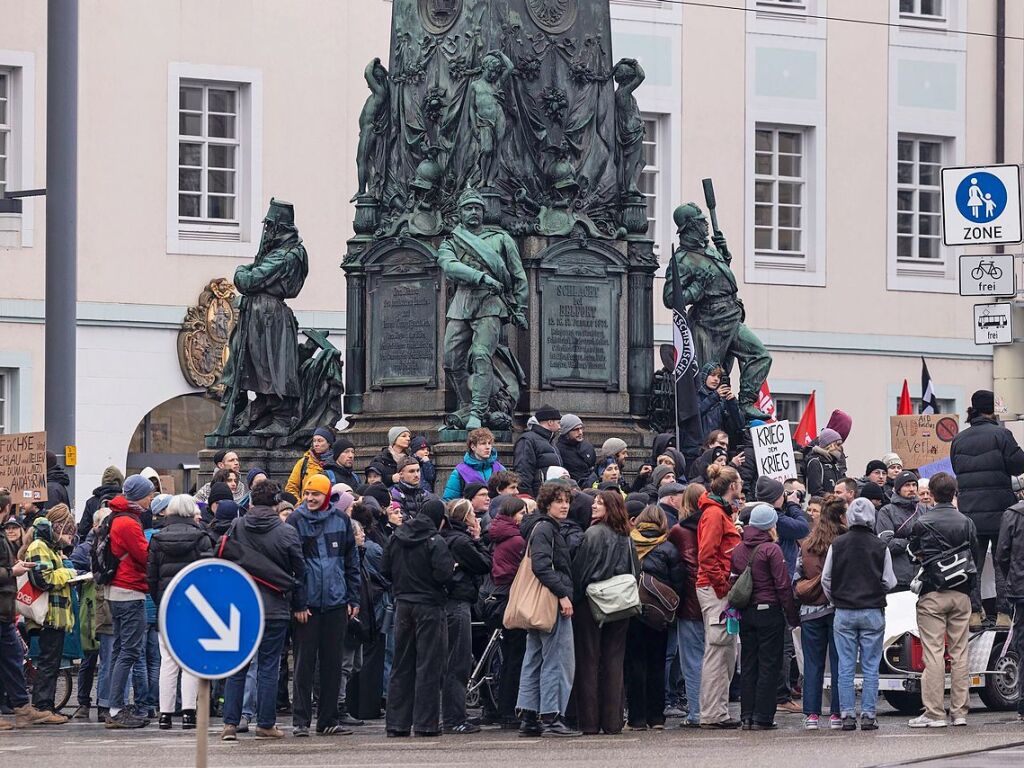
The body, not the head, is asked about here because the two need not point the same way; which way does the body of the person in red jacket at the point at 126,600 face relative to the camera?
to the viewer's right

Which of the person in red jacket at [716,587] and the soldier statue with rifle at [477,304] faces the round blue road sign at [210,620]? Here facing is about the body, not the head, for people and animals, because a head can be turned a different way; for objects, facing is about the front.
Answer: the soldier statue with rifle

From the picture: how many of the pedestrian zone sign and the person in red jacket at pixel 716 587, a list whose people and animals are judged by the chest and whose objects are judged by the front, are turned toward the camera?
1

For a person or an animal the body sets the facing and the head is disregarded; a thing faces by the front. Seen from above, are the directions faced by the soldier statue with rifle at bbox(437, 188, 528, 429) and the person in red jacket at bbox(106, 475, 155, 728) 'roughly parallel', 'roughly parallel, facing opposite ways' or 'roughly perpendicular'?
roughly perpendicular
